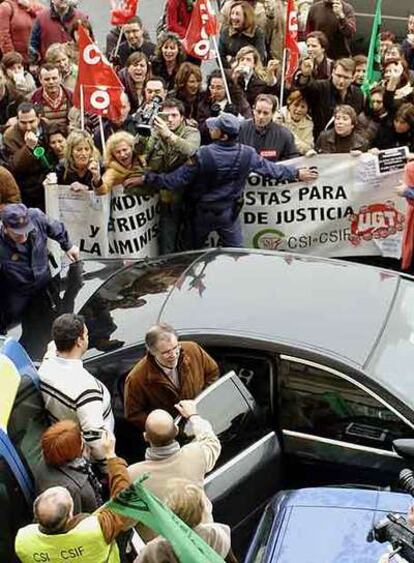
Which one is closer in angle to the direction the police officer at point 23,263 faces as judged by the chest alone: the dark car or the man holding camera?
the dark car

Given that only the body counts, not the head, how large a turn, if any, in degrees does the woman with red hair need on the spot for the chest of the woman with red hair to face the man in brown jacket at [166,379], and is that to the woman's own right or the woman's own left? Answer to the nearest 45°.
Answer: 0° — they already face them

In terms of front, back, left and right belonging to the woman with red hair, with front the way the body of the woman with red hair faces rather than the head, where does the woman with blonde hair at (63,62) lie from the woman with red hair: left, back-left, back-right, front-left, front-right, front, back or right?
front-left

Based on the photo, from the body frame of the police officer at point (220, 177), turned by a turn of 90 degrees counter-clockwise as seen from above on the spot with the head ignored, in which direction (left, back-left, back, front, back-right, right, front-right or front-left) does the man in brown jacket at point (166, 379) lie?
left

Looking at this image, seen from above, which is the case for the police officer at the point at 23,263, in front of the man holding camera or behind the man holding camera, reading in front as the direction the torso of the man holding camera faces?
in front

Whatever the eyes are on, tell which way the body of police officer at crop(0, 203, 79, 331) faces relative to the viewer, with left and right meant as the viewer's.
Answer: facing the viewer and to the right of the viewer

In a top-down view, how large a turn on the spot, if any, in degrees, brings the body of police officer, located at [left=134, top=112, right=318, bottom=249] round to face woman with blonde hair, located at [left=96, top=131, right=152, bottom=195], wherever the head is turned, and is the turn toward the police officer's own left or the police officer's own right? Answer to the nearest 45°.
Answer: approximately 90° to the police officer's own left

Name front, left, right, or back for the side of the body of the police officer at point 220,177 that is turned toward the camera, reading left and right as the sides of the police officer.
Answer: back

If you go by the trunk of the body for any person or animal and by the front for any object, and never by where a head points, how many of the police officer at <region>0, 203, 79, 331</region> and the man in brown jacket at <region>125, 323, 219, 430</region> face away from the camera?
0

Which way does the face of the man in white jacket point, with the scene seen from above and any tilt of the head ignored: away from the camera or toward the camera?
away from the camera

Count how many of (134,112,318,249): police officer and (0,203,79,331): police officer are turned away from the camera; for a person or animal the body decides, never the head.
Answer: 1
